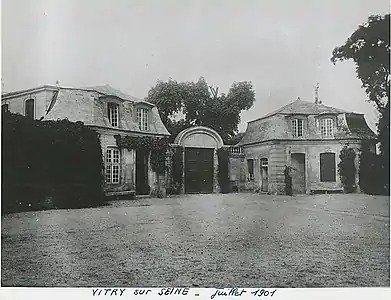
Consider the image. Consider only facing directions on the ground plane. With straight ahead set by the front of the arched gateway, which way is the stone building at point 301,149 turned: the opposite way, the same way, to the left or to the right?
the same way

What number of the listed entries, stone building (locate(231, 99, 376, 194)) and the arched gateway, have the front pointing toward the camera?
2

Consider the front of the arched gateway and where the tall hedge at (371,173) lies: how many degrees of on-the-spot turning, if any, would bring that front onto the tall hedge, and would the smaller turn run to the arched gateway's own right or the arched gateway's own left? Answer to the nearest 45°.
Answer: approximately 90° to the arched gateway's own left

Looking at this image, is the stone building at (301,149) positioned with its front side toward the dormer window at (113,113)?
no

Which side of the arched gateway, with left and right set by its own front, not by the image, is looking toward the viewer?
front

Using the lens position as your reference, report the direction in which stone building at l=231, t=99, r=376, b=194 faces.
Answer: facing the viewer

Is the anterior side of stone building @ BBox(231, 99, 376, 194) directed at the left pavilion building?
no

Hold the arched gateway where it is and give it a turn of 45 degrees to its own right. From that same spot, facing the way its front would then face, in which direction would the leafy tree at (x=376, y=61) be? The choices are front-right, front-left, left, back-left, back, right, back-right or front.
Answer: back-left
